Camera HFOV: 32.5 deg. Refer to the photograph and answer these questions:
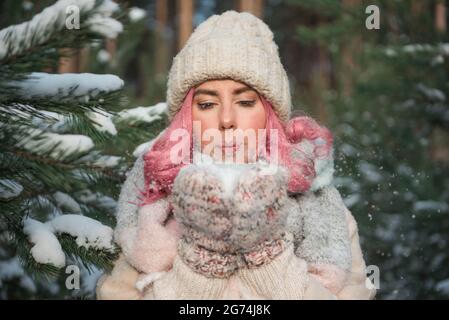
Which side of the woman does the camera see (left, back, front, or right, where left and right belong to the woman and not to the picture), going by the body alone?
front

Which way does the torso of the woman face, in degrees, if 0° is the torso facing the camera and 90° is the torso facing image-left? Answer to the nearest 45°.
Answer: approximately 0°
